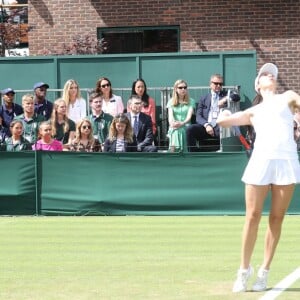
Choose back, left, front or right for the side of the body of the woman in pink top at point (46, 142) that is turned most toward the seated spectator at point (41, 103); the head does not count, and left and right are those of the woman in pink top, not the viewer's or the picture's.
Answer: back

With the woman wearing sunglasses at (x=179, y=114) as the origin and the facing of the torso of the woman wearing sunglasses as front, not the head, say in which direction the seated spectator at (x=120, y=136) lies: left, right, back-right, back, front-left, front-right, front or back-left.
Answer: front-right

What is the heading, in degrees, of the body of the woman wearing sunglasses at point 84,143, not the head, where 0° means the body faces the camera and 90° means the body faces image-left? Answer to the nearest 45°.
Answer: approximately 0°

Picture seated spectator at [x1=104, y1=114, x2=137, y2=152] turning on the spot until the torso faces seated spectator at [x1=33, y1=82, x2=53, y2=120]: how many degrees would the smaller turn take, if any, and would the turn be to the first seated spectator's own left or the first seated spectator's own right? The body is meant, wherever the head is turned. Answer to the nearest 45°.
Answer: approximately 135° to the first seated spectator's own right

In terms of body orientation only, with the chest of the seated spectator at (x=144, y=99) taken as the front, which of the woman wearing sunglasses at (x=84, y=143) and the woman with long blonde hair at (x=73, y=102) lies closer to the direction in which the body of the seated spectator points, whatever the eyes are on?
the woman wearing sunglasses

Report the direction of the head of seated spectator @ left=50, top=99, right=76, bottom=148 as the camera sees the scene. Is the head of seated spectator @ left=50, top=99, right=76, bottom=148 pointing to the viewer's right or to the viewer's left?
to the viewer's right

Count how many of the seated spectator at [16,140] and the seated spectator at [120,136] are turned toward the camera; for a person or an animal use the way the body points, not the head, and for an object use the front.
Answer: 2

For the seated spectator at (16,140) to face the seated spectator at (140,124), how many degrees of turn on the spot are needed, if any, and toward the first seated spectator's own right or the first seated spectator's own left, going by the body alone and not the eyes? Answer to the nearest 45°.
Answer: approximately 90° to the first seated spectator's own left

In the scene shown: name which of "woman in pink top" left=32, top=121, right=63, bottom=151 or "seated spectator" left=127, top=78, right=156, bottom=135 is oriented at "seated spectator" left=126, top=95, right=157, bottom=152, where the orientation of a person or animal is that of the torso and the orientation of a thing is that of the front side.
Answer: "seated spectator" left=127, top=78, right=156, bottom=135

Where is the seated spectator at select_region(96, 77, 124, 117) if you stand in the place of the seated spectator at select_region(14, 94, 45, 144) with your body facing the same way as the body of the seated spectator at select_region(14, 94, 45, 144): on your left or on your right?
on your left

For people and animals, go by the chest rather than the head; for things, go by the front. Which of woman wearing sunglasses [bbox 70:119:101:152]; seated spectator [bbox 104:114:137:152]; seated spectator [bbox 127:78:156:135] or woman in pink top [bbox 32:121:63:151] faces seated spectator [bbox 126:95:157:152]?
seated spectator [bbox 127:78:156:135]
